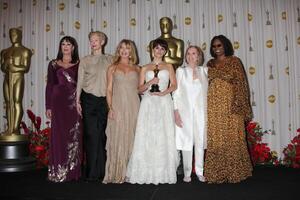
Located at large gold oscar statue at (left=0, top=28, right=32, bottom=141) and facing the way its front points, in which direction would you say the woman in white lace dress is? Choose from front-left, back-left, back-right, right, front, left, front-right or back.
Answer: left

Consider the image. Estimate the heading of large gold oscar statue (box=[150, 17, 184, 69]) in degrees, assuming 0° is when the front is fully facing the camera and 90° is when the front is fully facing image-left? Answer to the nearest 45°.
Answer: approximately 0°

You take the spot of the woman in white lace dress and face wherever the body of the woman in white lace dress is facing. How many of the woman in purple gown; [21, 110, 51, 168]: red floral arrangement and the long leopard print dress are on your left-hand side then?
1

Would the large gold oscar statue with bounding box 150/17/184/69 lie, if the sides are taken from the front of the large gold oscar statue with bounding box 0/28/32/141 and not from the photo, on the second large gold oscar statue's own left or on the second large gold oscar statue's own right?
on the second large gold oscar statue's own left

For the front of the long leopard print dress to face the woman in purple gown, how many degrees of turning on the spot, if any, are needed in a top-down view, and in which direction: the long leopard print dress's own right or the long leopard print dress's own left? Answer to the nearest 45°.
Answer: approximately 45° to the long leopard print dress's own right

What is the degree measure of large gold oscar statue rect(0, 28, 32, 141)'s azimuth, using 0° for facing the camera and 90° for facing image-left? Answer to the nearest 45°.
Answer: approximately 45°

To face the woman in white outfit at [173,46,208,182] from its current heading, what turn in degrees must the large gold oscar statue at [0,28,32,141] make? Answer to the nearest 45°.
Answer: approximately 90° to its left

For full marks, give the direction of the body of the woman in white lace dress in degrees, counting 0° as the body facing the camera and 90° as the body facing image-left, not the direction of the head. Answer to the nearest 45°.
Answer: approximately 0°

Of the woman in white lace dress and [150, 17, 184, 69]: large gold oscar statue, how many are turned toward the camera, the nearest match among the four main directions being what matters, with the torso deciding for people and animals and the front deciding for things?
2

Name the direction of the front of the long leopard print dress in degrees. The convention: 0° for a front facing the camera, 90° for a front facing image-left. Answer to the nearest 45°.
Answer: approximately 45°

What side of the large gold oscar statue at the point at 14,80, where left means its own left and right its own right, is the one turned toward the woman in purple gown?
left
